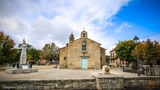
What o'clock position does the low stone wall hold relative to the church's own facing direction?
The low stone wall is roughly at 12 o'clock from the church.

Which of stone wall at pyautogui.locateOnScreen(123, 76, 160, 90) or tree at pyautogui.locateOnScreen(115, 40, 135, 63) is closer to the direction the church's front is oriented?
the stone wall

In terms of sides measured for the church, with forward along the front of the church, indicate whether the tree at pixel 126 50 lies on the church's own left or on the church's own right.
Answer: on the church's own left

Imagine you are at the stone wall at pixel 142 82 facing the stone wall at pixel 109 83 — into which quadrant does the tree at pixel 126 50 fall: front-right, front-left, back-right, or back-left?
back-right

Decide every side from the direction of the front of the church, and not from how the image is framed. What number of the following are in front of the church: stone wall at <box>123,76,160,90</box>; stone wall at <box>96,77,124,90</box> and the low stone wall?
3

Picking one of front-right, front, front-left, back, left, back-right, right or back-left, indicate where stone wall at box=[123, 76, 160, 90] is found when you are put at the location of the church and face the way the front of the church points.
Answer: front

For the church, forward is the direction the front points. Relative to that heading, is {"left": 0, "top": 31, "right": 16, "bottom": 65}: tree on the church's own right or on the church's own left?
on the church's own right

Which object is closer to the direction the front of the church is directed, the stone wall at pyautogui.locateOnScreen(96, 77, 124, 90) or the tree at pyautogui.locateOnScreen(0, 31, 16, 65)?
the stone wall

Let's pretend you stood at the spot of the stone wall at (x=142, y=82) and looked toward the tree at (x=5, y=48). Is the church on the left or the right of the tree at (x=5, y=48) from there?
right

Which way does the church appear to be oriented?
toward the camera

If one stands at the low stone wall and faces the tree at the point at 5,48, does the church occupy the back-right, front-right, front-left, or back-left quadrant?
front-right

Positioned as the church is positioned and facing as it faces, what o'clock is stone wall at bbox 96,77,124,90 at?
The stone wall is roughly at 12 o'clock from the church.
